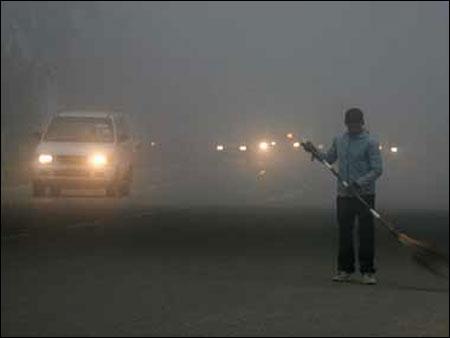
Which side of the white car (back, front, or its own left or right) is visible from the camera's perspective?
front

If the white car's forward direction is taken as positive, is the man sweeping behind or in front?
in front
